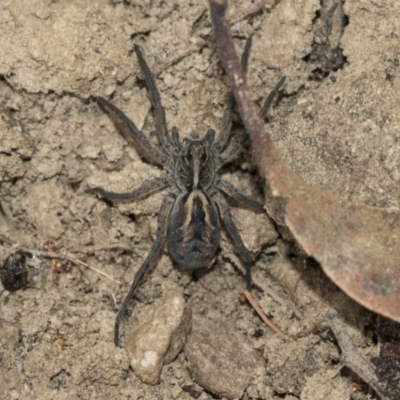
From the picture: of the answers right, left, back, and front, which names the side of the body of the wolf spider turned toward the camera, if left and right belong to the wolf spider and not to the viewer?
back

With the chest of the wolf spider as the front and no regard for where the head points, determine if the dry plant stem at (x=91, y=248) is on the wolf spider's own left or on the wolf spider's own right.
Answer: on the wolf spider's own left

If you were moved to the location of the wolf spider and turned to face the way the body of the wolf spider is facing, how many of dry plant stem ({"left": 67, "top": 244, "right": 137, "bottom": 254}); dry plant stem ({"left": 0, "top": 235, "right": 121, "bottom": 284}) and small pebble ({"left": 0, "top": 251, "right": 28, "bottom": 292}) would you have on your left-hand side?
3

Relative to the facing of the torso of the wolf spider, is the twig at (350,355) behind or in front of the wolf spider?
behind

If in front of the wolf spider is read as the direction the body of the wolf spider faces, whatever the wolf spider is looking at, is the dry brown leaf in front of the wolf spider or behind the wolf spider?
behind

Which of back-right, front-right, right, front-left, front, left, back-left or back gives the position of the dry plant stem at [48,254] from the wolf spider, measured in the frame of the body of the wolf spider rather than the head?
left

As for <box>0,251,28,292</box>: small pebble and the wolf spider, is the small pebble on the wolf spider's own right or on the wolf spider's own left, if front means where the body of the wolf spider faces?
on the wolf spider's own left
